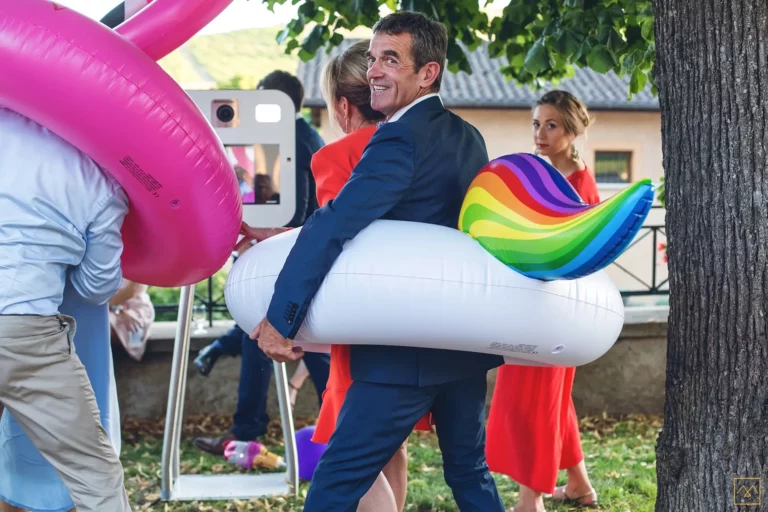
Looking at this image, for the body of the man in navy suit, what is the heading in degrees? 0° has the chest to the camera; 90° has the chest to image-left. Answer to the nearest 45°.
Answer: approximately 135°

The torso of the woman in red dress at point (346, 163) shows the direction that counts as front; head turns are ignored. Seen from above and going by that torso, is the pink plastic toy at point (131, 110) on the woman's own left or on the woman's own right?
on the woman's own left

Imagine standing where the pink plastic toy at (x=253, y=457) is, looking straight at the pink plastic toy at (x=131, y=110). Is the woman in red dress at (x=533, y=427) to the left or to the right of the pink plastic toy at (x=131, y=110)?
left

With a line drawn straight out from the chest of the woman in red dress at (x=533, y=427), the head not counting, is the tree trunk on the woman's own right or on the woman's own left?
on the woman's own left
